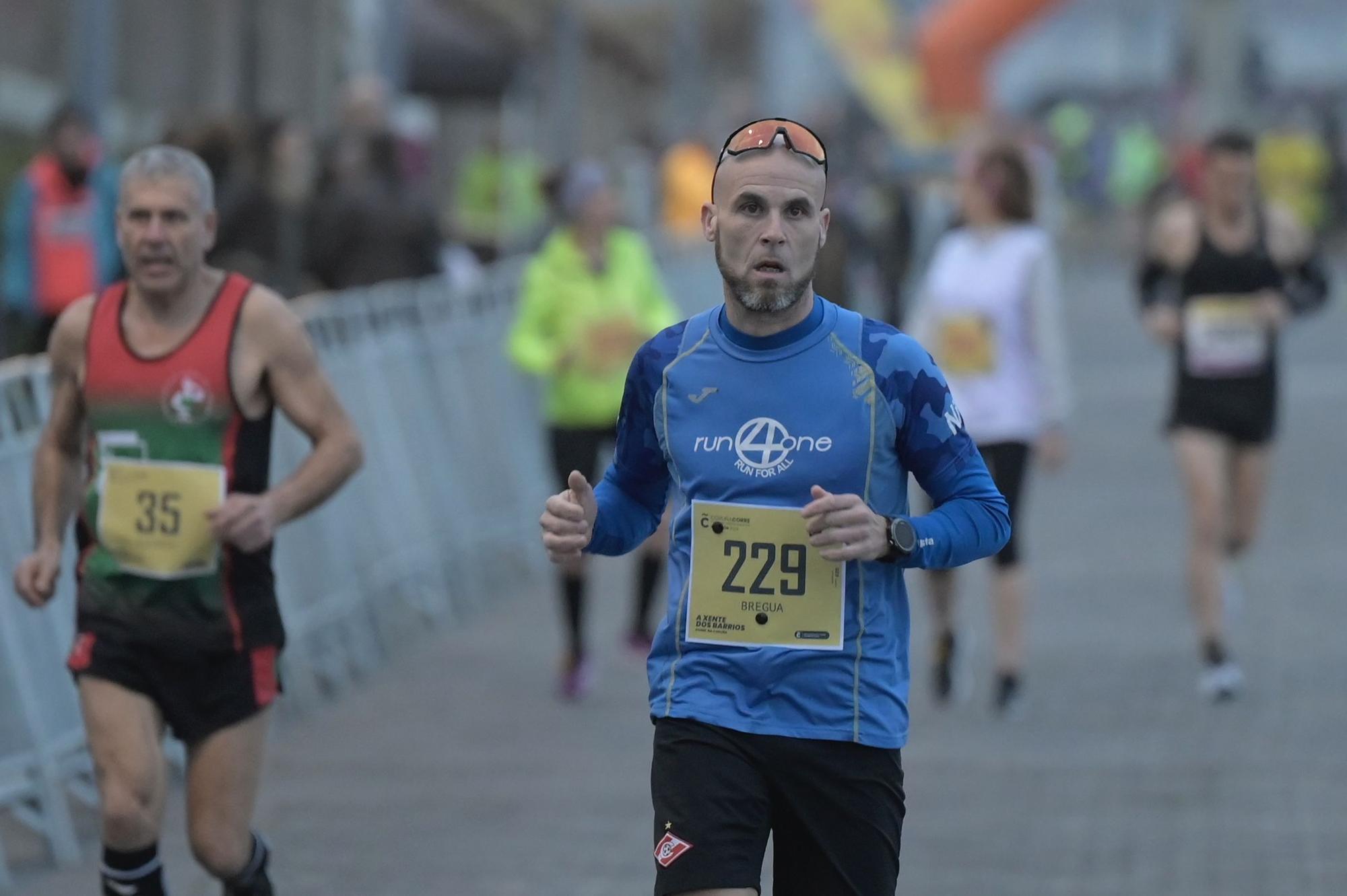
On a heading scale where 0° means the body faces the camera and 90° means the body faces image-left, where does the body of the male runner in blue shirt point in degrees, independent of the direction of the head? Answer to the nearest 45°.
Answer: approximately 0°

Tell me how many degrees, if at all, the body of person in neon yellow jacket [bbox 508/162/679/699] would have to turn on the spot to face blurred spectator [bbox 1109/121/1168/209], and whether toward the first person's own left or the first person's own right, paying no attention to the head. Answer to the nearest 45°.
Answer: approximately 180°

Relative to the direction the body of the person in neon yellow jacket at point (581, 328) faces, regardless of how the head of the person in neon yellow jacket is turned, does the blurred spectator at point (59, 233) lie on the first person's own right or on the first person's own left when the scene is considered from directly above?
on the first person's own right

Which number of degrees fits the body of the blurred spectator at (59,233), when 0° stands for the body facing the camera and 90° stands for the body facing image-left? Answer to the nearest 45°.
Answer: approximately 0°

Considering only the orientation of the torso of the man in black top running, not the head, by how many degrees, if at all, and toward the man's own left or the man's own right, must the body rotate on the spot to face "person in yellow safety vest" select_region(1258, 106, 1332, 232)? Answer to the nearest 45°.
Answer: approximately 180°

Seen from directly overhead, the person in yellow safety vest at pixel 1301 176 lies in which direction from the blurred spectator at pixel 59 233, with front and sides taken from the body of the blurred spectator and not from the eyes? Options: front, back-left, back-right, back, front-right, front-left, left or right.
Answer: back-left

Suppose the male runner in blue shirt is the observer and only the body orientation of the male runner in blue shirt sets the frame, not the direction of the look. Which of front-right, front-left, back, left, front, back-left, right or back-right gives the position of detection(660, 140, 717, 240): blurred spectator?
back

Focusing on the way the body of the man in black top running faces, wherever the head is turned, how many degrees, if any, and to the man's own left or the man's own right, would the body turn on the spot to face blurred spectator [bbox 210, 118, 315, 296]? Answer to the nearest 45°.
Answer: approximately 90° to the man's own right

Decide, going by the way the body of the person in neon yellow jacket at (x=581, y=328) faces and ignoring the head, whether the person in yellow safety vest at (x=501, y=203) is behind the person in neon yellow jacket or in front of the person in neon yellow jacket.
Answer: behind
